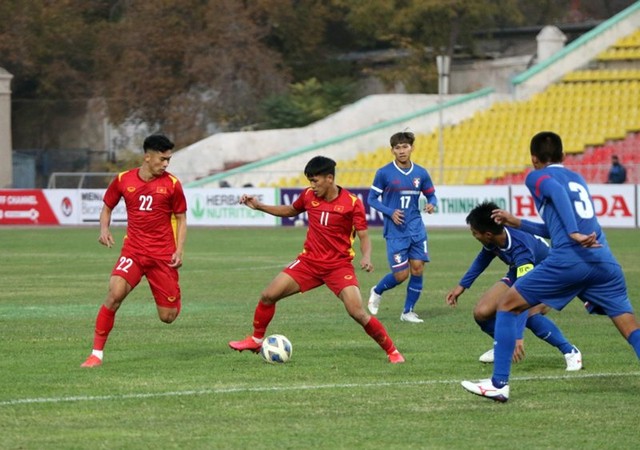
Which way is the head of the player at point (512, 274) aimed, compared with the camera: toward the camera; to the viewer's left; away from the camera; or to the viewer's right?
to the viewer's left

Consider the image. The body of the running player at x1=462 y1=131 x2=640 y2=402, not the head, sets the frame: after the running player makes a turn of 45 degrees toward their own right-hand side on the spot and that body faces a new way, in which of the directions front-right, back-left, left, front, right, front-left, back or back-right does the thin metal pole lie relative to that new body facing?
front

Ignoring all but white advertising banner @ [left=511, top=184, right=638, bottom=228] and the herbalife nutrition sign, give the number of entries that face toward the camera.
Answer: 2

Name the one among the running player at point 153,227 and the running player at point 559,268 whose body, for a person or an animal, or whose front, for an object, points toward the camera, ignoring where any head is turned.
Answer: the running player at point 153,227

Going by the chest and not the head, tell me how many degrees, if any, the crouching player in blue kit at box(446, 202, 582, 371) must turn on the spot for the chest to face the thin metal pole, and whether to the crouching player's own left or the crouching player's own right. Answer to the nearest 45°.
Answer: approximately 135° to the crouching player's own right

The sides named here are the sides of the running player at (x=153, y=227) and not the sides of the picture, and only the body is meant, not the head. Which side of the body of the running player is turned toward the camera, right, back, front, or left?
front

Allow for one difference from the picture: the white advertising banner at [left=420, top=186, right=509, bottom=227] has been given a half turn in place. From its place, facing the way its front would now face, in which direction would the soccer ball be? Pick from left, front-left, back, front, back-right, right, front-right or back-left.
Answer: back

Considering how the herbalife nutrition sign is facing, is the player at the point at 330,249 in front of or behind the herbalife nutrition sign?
in front

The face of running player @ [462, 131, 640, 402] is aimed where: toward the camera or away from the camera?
away from the camera

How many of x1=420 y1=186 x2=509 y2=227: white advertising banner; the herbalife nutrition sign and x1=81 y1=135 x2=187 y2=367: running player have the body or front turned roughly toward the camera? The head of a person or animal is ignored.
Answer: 3

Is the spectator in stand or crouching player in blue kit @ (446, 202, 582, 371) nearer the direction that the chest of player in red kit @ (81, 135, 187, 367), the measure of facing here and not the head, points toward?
the crouching player in blue kit

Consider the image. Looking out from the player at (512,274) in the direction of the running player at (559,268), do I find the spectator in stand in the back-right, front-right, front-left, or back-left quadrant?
back-left

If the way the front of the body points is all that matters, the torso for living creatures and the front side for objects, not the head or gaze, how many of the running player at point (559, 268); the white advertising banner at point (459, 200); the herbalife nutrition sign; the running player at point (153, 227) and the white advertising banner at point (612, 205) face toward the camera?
4

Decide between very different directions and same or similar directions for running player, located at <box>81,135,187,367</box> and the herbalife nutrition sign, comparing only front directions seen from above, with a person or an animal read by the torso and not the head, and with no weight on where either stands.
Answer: same or similar directions

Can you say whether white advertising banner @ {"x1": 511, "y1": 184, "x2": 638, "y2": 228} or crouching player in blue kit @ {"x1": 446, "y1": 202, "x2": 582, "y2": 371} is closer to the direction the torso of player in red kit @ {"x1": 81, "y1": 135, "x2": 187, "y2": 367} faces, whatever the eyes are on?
the crouching player in blue kit

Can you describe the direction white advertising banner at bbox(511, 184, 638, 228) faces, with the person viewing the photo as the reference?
facing the viewer

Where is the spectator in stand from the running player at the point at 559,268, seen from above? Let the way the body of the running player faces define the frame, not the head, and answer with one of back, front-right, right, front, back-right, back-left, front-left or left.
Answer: front-right

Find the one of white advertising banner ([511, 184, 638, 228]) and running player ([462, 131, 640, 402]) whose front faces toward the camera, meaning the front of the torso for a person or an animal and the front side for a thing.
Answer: the white advertising banner
